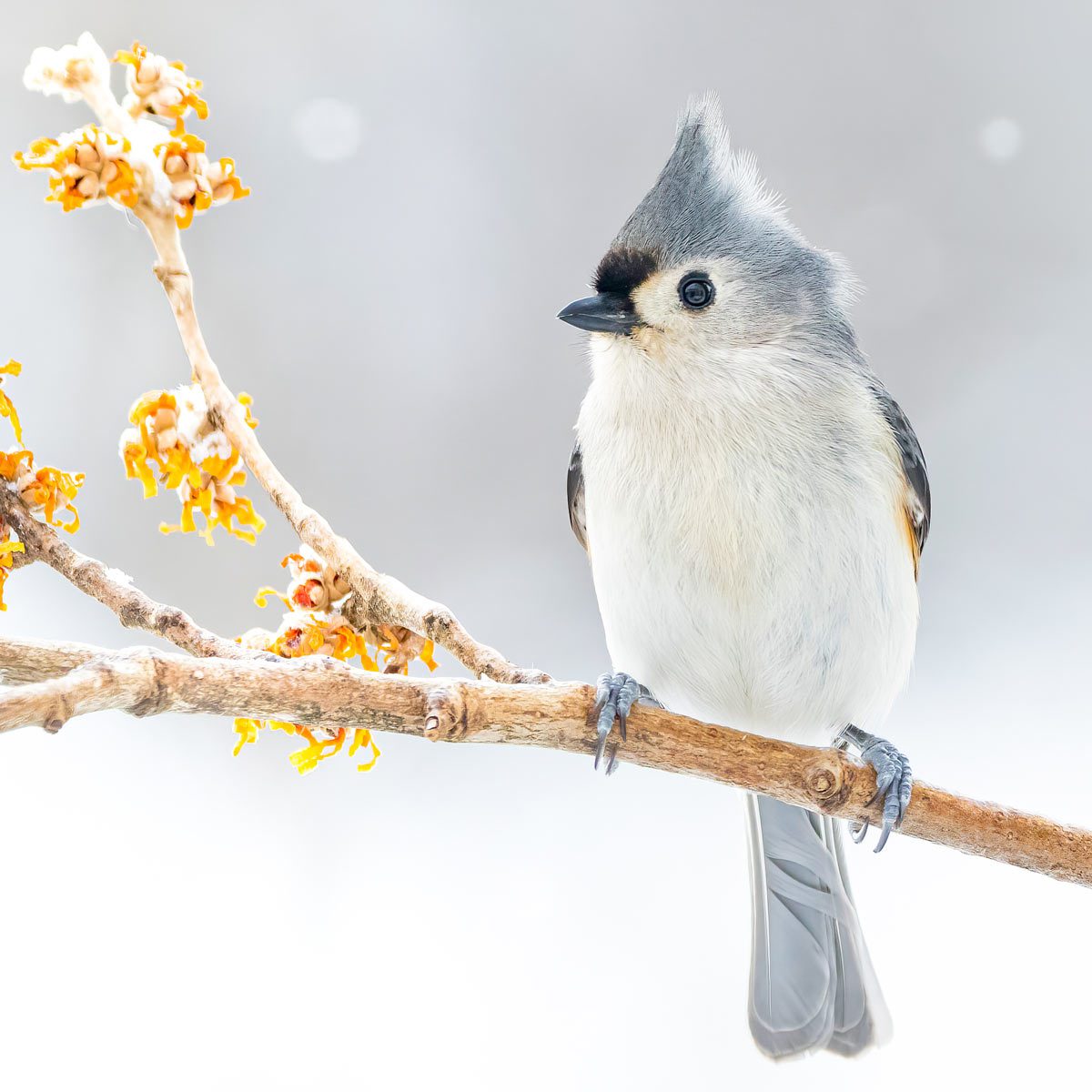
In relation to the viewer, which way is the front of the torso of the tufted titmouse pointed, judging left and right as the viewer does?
facing the viewer and to the left of the viewer
